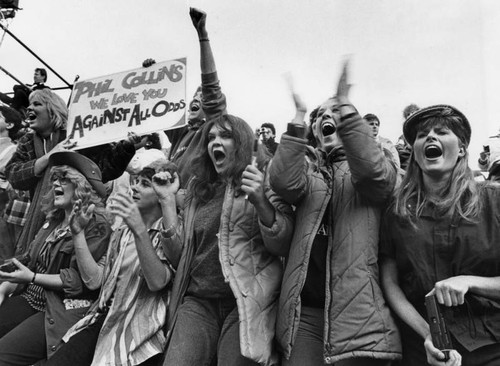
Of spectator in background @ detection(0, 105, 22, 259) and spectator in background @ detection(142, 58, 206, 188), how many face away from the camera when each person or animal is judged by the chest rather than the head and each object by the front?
0

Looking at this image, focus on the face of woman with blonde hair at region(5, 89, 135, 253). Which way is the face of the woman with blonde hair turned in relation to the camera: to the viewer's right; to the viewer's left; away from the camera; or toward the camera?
to the viewer's left

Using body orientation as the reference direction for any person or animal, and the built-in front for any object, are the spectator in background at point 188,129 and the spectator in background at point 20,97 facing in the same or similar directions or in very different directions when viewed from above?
same or similar directions

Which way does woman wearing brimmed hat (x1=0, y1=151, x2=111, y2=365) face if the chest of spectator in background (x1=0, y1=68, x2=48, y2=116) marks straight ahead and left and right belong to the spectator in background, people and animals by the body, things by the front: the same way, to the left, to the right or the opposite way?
the same way

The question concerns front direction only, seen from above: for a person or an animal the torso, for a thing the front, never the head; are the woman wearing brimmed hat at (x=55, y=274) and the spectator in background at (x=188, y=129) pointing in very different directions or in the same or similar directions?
same or similar directions

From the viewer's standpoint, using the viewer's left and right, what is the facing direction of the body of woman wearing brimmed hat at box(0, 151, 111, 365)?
facing the viewer and to the left of the viewer

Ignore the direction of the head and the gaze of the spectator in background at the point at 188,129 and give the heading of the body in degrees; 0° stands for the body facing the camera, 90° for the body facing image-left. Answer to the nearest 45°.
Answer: approximately 45°

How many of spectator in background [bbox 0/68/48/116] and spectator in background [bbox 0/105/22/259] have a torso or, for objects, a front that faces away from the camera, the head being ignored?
0

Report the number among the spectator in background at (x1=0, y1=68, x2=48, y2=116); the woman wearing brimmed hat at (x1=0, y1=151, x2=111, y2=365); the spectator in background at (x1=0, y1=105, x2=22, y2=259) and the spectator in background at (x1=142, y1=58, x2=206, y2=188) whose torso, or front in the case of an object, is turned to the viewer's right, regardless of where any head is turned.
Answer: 0

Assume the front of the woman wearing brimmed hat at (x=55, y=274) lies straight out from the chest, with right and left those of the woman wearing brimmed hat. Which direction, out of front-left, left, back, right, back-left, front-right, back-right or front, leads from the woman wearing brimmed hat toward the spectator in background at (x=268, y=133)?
back

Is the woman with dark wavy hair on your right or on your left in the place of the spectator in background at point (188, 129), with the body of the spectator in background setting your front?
on your left

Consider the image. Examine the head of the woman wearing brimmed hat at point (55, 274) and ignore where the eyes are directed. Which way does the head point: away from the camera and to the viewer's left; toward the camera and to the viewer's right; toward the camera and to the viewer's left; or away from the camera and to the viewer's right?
toward the camera and to the viewer's left

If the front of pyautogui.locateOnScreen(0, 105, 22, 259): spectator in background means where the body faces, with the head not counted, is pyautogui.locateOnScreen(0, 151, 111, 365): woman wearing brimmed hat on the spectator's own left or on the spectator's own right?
on the spectator's own left

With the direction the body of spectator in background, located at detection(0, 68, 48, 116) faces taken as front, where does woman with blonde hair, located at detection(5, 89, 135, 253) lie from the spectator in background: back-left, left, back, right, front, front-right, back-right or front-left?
front-left
